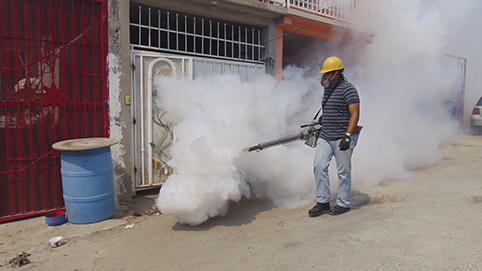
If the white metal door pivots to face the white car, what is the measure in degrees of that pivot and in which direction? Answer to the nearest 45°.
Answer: approximately 90° to its left

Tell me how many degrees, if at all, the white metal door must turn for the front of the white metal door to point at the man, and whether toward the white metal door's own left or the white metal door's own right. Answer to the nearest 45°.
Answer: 0° — it already faces them

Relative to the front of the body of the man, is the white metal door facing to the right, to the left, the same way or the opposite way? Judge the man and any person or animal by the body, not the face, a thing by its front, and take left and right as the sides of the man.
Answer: to the left

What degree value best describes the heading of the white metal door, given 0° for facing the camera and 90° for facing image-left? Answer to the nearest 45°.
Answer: approximately 315°

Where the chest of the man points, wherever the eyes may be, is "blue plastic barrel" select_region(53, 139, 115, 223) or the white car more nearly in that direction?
the blue plastic barrel

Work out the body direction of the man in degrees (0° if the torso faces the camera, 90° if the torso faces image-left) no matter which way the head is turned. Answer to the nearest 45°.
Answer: approximately 45°

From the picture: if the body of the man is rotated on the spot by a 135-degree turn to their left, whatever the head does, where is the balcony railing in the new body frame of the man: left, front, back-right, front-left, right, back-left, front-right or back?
left

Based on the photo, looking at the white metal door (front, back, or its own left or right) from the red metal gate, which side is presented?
right
